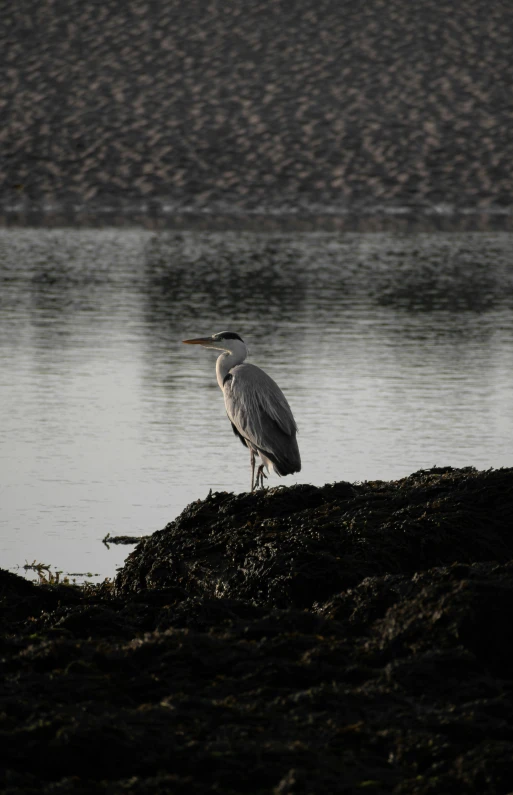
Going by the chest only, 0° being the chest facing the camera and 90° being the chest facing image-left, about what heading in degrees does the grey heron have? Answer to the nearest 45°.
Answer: approximately 90°
